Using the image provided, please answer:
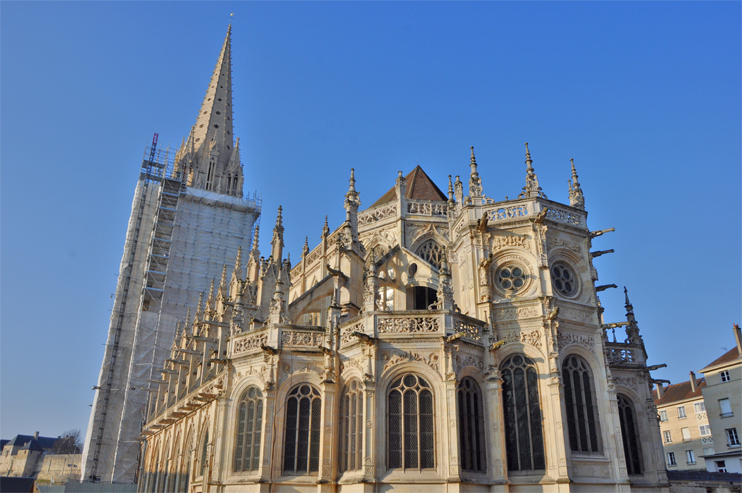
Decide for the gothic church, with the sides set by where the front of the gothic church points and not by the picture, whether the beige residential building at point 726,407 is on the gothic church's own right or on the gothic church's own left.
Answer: on the gothic church's own right

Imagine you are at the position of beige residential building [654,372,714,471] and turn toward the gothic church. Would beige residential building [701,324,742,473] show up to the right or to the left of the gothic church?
left

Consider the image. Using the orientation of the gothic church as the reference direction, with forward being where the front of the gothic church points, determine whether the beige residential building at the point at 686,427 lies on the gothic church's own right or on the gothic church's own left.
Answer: on the gothic church's own right

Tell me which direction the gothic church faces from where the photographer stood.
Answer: facing away from the viewer and to the left of the viewer
